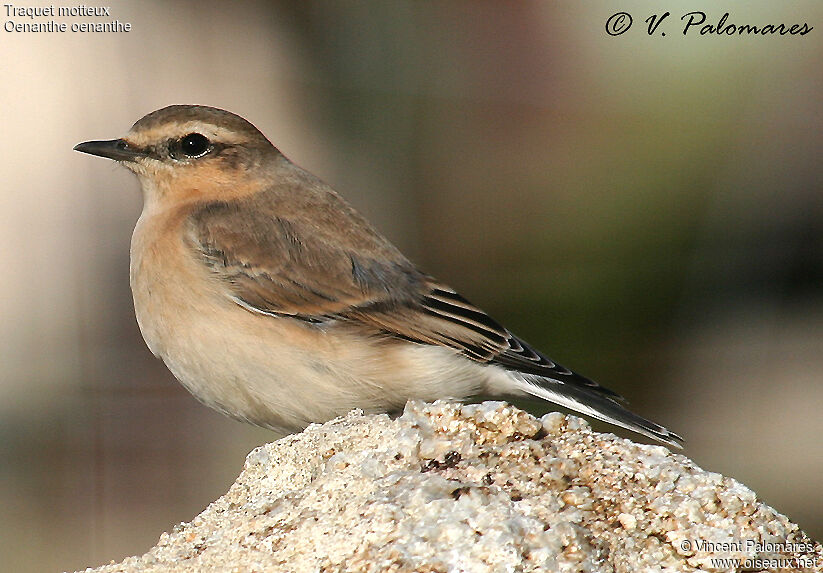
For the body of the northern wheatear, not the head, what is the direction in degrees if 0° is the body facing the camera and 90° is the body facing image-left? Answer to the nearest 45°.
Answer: approximately 90°
